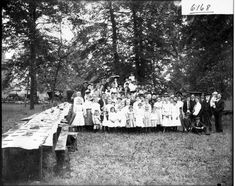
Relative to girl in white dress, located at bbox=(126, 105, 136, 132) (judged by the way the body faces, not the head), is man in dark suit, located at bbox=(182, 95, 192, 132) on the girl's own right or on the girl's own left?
on the girl's own left

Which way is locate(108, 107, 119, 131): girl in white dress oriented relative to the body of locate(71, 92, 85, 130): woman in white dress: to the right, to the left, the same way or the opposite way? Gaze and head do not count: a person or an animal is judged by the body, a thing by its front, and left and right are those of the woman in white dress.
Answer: the same way

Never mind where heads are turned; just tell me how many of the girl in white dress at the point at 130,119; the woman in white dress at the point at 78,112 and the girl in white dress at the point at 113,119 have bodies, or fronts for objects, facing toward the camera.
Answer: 3

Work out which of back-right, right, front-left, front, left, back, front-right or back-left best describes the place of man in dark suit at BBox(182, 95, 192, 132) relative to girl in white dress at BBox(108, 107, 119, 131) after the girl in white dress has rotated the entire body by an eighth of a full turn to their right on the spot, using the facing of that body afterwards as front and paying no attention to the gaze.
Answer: back-left

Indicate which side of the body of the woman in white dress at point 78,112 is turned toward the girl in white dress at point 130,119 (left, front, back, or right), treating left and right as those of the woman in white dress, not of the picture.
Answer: left

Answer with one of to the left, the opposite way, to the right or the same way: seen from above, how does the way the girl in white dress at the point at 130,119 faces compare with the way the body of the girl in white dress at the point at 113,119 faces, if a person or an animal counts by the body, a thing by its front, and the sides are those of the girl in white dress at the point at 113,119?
the same way

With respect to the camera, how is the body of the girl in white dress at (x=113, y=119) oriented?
toward the camera

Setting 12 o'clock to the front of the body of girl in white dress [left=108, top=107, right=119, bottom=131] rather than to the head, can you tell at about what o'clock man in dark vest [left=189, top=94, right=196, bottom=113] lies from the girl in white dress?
The man in dark vest is roughly at 9 o'clock from the girl in white dress.

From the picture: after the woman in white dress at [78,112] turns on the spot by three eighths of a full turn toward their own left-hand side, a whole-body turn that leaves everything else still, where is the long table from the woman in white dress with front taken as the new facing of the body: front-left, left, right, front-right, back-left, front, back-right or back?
back-right

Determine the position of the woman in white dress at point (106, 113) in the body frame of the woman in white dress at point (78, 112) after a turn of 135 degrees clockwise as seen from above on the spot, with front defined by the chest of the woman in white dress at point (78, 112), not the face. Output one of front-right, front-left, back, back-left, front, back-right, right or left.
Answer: back-right

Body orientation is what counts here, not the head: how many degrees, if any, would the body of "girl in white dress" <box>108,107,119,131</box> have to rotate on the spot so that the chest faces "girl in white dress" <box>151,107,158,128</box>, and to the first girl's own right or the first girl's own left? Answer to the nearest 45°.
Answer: approximately 90° to the first girl's own left

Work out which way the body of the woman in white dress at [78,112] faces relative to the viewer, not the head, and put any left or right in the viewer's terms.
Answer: facing the viewer

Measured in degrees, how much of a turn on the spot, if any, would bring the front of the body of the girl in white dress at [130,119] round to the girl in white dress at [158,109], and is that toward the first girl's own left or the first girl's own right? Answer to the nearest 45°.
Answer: approximately 135° to the first girl's own left

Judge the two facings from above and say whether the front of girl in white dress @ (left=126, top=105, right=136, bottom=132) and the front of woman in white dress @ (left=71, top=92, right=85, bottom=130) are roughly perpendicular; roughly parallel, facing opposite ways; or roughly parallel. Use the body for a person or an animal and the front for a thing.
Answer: roughly parallel

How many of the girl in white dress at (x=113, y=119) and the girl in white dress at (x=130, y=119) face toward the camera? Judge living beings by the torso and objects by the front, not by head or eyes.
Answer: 2

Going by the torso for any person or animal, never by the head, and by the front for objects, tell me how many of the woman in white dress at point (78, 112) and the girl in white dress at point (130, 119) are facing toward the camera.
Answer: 2

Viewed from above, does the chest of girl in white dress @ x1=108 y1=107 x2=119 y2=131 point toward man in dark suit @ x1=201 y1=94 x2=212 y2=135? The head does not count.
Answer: no

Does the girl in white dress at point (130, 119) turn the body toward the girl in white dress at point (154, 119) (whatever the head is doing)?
no

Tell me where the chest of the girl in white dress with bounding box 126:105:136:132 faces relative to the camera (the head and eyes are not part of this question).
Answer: toward the camera
